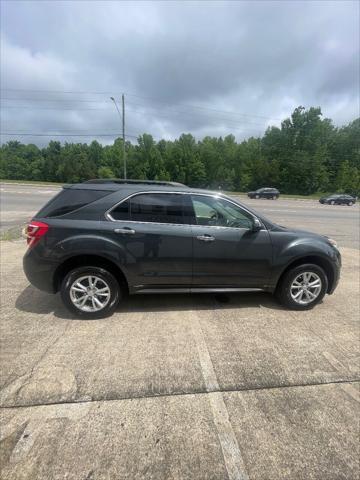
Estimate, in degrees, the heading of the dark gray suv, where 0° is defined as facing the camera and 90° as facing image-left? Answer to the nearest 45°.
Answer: approximately 270°
